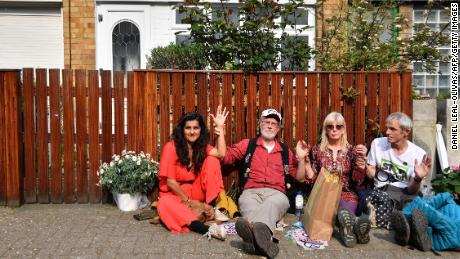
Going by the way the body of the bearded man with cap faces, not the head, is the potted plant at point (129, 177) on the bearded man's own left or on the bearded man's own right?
on the bearded man's own right

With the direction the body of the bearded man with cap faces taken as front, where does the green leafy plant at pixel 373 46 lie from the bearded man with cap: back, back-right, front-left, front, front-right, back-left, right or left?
back-left

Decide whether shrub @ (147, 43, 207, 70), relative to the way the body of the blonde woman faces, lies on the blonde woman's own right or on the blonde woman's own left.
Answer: on the blonde woman's own right

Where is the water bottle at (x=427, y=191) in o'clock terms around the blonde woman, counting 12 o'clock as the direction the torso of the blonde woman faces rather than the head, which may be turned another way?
The water bottle is roughly at 8 o'clock from the blonde woman.

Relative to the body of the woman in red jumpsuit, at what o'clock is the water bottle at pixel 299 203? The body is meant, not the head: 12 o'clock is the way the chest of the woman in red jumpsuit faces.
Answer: The water bottle is roughly at 9 o'clock from the woman in red jumpsuit.

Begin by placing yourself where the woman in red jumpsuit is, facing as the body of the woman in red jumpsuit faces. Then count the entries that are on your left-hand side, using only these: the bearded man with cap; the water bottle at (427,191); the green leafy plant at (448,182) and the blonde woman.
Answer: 4

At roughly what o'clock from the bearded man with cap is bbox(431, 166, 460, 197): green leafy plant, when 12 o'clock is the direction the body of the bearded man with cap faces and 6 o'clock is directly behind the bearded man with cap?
The green leafy plant is roughly at 9 o'clock from the bearded man with cap.

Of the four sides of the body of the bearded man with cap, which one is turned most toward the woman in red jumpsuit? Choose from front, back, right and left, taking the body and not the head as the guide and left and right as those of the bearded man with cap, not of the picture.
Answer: right
